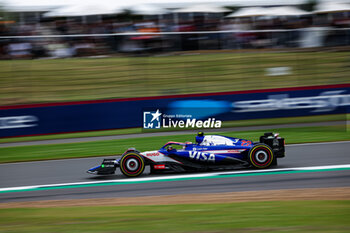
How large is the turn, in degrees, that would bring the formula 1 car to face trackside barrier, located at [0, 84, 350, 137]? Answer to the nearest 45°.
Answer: approximately 90° to its right

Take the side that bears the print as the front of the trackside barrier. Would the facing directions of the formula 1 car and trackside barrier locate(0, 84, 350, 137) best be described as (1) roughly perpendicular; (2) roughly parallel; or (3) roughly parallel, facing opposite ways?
roughly perpendicular

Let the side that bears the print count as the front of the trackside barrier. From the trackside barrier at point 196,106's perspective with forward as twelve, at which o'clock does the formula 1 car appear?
The formula 1 car is roughly at 12 o'clock from the trackside barrier.

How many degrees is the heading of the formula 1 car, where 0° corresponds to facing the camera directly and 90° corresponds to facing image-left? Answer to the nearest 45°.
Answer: approximately 90°

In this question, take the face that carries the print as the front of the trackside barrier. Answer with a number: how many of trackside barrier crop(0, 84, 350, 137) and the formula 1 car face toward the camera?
1
